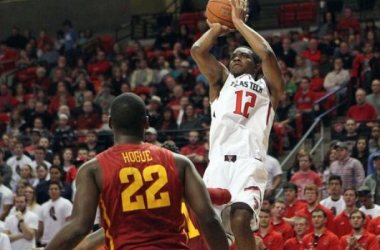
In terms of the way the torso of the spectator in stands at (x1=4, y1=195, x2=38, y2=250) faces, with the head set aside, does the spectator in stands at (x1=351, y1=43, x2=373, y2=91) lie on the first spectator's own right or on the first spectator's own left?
on the first spectator's own left

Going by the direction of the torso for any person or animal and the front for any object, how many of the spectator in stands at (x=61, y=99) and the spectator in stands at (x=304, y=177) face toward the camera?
2

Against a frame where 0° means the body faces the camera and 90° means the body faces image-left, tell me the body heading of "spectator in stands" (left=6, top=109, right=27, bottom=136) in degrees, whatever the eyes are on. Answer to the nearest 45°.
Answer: approximately 0°

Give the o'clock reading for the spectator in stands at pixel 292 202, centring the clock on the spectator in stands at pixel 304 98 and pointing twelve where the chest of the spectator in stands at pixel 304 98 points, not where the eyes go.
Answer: the spectator in stands at pixel 292 202 is roughly at 12 o'clock from the spectator in stands at pixel 304 98.
